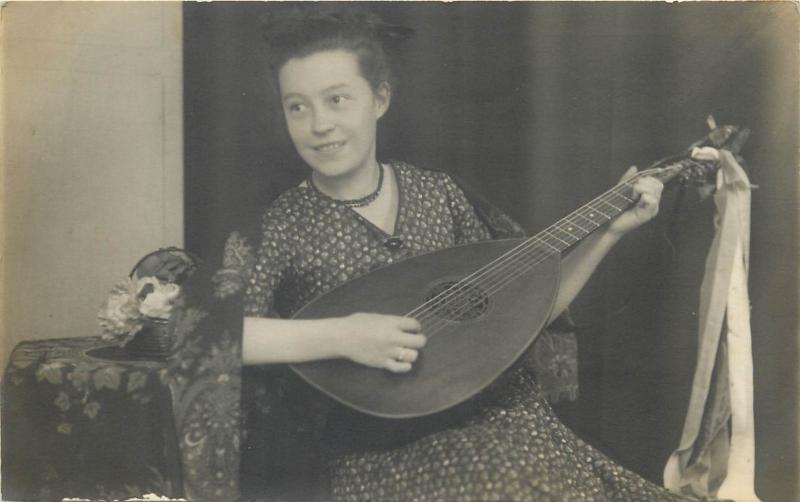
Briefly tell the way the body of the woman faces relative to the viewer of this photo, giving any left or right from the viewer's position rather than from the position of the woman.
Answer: facing the viewer and to the right of the viewer

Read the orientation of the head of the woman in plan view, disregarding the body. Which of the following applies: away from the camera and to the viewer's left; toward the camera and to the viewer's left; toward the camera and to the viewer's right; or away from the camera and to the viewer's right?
toward the camera and to the viewer's left
